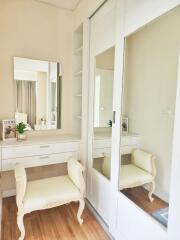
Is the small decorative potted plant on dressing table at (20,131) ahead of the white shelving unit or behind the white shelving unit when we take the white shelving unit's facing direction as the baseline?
ahead

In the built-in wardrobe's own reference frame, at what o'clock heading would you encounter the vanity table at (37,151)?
The vanity table is roughly at 2 o'clock from the built-in wardrobe.

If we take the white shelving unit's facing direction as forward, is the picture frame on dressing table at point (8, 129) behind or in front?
in front

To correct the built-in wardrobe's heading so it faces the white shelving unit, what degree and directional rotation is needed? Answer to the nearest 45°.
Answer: approximately 90° to its right

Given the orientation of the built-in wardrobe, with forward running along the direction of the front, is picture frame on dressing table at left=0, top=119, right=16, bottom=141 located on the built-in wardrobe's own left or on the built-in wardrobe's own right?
on the built-in wardrobe's own right

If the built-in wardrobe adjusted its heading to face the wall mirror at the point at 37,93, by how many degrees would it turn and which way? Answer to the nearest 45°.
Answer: approximately 90° to its right

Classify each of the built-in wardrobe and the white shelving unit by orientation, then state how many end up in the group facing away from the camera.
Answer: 0

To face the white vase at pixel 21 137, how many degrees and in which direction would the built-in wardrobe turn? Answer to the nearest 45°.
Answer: approximately 45° to its right

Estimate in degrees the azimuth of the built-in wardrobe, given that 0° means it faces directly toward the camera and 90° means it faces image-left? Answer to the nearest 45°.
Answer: approximately 45°
